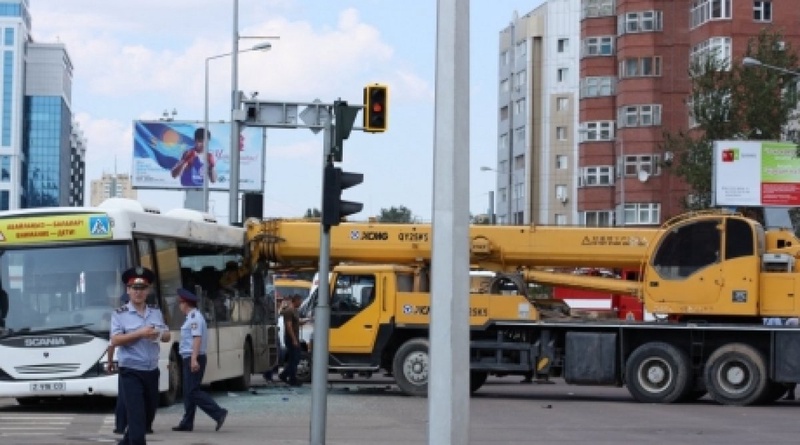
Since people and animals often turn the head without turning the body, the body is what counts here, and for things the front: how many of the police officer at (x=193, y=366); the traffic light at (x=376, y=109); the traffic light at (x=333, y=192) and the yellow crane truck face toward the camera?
1

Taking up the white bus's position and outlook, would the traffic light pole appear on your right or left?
on your left

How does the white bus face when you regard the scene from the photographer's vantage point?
facing the viewer and to the left of the viewer

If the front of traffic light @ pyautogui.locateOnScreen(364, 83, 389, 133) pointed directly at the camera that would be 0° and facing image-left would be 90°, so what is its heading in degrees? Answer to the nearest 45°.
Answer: approximately 0°

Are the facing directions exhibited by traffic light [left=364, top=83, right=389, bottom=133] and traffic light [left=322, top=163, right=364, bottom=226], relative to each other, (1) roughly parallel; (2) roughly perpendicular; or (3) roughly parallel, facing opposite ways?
roughly perpendicular

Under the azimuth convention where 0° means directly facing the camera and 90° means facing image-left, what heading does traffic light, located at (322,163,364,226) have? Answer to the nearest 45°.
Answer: approximately 270°

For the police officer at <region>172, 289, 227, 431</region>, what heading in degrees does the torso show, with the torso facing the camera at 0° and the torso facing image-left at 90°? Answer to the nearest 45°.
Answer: approximately 90°

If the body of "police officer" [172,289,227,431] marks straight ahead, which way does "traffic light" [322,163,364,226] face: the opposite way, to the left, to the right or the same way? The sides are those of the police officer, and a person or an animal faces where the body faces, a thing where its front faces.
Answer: the opposite way
